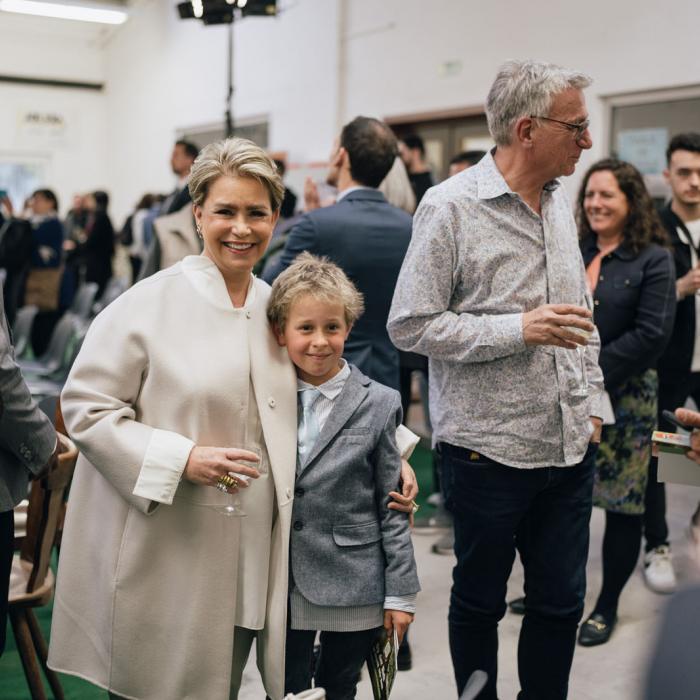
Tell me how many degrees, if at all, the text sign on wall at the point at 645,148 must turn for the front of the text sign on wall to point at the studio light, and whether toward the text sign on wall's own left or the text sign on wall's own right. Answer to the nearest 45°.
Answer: approximately 45° to the text sign on wall's own right

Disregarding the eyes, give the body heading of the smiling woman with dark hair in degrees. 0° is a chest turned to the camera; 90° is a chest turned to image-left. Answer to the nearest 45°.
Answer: approximately 45°

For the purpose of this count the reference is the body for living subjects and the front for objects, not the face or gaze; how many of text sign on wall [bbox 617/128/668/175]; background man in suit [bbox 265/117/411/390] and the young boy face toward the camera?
2

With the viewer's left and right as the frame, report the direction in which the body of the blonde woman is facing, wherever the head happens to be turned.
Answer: facing the viewer and to the right of the viewer

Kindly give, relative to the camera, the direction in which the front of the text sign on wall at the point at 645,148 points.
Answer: facing the viewer

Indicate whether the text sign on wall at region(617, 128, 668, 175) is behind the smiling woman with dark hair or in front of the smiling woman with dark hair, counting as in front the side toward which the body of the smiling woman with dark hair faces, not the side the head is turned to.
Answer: behind

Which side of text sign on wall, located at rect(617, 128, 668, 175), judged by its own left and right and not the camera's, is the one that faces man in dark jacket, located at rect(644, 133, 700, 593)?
front

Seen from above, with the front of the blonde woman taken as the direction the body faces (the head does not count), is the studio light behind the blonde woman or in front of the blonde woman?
behind

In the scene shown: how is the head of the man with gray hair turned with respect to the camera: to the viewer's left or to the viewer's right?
to the viewer's right

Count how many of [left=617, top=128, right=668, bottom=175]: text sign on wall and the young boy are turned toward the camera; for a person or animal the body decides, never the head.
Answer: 2

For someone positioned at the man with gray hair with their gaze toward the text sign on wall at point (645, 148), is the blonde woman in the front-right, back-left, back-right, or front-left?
back-left

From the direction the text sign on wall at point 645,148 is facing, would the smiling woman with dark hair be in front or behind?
in front
